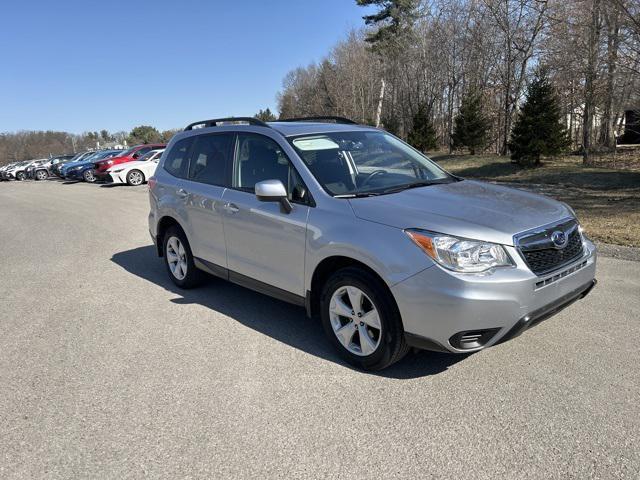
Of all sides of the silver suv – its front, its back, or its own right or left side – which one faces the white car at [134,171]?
back

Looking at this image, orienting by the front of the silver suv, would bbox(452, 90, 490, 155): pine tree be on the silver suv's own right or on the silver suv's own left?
on the silver suv's own left

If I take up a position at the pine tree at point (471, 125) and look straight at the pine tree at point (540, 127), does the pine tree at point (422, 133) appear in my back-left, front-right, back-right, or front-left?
back-right
